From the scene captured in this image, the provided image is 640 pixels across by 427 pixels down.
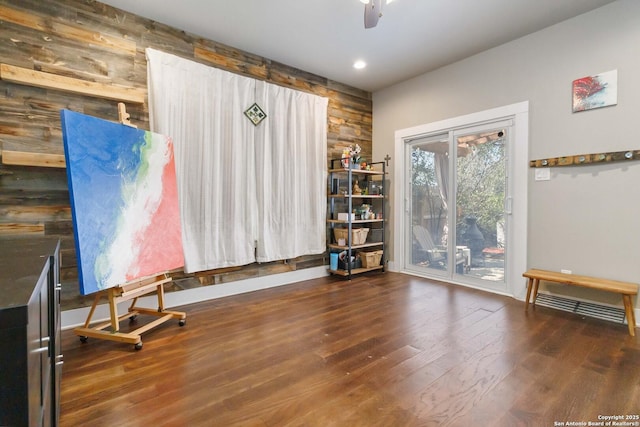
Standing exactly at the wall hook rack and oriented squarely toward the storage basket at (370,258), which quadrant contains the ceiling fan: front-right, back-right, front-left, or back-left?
front-left

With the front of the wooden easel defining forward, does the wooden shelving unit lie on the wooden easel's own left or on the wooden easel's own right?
on the wooden easel's own left

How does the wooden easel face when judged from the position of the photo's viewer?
facing the viewer and to the right of the viewer

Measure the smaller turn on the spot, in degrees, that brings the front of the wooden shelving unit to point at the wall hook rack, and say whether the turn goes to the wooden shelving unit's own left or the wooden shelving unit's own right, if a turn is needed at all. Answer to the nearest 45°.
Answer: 0° — it already faces it

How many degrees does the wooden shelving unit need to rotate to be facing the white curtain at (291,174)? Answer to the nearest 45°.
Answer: approximately 90° to its right

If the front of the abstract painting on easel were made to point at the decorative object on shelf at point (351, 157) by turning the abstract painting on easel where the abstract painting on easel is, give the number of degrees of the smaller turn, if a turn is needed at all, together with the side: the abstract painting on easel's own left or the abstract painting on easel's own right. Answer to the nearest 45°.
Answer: approximately 45° to the abstract painting on easel's own left

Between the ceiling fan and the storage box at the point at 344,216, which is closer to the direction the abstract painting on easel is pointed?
the ceiling fan

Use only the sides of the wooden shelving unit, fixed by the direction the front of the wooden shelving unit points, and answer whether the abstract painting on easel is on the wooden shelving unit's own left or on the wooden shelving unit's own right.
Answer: on the wooden shelving unit's own right

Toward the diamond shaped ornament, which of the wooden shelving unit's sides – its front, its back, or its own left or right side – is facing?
right

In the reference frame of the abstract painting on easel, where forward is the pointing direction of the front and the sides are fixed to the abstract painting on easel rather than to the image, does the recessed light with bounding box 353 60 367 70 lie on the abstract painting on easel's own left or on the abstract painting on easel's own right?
on the abstract painting on easel's own left

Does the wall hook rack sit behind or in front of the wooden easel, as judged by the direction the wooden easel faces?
in front

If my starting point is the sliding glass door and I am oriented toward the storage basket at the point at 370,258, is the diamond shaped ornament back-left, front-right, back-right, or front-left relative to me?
front-left

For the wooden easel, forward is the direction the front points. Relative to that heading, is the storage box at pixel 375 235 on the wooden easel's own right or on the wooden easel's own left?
on the wooden easel's own left
